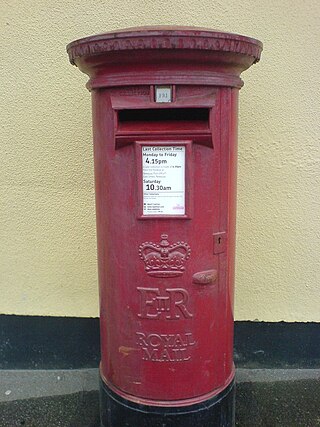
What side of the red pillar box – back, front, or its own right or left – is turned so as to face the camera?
front
